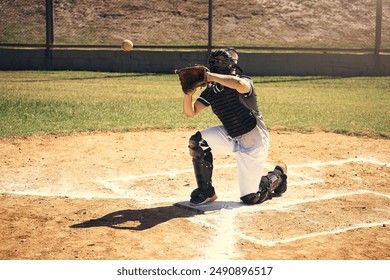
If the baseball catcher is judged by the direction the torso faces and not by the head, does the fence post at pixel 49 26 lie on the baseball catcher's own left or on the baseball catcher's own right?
on the baseball catcher's own right

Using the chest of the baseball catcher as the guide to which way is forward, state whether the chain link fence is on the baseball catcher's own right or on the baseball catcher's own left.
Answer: on the baseball catcher's own right
